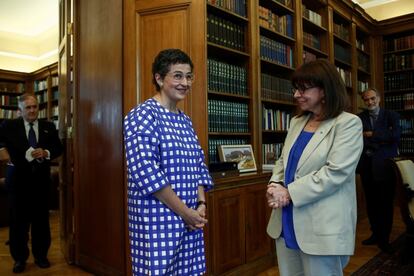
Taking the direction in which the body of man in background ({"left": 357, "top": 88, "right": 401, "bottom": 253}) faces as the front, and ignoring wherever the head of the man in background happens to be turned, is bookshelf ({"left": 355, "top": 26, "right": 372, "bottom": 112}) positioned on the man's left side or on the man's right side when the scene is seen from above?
on the man's right side

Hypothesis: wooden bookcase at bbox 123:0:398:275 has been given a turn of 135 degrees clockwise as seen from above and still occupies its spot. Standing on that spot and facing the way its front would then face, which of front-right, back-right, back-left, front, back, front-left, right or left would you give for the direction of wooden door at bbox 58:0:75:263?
front

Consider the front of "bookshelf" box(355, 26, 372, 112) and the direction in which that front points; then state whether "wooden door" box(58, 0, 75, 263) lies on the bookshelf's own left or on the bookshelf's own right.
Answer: on the bookshelf's own right

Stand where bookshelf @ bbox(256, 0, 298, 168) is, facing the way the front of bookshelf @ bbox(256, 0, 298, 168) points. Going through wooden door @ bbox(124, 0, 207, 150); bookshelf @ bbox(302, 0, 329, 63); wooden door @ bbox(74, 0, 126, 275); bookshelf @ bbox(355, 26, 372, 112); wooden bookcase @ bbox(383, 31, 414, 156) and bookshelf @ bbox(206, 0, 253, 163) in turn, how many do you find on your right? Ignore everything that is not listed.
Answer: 3

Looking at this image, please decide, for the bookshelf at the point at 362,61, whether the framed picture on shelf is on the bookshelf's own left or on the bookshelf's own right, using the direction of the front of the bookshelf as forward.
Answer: on the bookshelf's own right

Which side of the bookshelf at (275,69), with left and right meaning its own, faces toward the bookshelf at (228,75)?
right

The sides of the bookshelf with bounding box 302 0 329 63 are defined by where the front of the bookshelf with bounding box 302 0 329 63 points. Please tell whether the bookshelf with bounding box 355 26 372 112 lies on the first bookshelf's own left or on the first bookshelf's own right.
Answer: on the first bookshelf's own left

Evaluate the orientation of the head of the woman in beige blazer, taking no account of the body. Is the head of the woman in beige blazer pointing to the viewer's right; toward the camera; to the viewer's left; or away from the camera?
to the viewer's left
